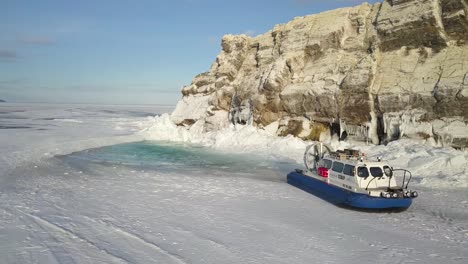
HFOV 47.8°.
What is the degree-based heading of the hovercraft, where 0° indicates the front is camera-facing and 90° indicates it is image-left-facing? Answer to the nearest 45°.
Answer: approximately 315°
